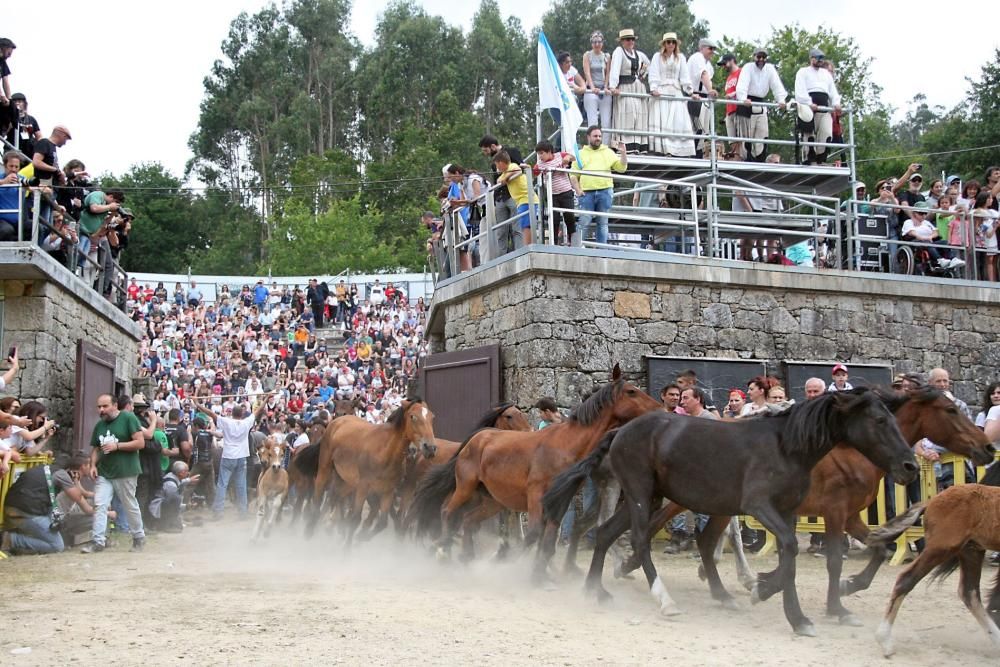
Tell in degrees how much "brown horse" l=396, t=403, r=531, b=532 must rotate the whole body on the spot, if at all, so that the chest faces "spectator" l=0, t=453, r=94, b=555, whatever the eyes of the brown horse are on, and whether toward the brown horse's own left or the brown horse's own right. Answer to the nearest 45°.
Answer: approximately 180°

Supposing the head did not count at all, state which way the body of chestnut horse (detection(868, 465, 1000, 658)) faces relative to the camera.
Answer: to the viewer's right

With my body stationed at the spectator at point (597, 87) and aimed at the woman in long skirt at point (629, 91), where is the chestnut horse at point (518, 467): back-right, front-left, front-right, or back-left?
back-right

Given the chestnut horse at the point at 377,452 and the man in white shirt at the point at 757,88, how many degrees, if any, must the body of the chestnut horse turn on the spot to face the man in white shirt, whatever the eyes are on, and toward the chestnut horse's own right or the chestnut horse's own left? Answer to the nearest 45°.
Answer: approximately 90° to the chestnut horse's own left

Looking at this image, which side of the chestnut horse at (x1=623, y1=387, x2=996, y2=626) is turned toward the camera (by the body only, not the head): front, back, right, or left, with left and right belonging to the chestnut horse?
right

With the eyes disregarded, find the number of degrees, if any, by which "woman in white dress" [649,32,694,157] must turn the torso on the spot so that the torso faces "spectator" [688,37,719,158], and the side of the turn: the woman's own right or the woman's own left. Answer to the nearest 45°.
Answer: approximately 135° to the woman's own left

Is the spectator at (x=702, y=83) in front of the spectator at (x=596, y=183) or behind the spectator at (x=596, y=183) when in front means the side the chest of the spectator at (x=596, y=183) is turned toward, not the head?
behind

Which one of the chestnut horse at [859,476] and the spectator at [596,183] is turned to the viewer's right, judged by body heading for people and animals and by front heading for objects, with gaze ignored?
the chestnut horse

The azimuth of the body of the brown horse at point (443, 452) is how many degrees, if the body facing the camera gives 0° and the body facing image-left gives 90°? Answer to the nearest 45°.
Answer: approximately 270°

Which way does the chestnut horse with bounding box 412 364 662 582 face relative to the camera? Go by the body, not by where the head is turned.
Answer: to the viewer's right

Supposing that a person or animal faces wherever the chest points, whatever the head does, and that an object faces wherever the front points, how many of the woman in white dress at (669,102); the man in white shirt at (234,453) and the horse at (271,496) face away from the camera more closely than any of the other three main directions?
1

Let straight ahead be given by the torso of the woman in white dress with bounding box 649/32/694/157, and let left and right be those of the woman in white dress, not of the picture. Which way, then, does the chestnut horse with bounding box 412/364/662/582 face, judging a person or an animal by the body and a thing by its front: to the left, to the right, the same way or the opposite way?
to the left

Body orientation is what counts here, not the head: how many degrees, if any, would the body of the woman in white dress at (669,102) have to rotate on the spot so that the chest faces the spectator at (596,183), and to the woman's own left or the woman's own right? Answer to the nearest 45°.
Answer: approximately 45° to the woman's own right
